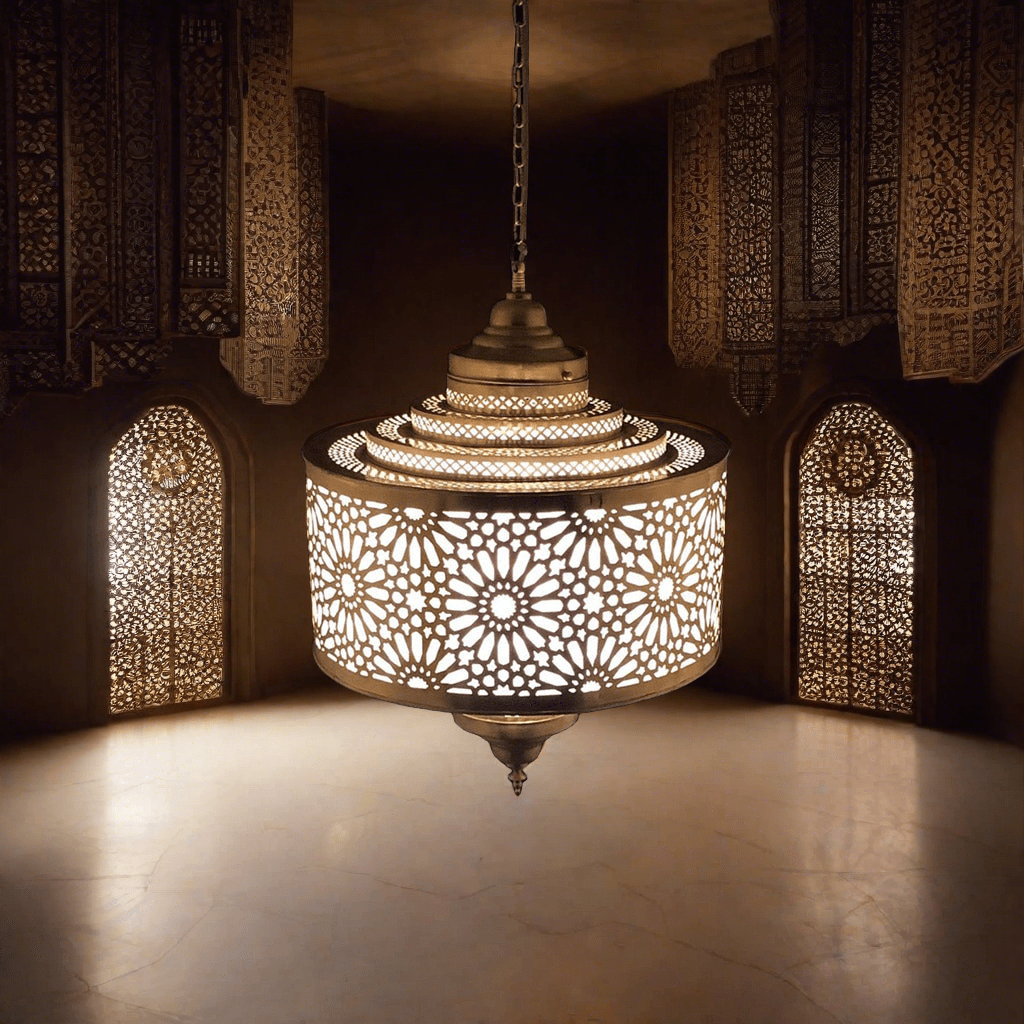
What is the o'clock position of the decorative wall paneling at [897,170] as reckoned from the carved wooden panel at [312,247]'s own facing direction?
The decorative wall paneling is roughly at 12 o'clock from the carved wooden panel.

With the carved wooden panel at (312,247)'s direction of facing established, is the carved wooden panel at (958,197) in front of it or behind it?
in front

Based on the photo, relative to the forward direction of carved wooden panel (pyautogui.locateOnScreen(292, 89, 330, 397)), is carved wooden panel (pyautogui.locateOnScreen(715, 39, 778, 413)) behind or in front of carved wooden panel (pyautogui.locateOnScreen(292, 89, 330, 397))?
in front

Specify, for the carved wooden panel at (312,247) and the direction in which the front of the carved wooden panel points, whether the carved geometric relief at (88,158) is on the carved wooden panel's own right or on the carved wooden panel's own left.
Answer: on the carved wooden panel's own right

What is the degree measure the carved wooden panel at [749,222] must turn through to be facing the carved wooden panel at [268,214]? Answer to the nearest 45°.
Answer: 0° — it already faces it

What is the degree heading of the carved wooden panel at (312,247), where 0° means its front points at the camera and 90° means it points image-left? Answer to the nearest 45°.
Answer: approximately 315°

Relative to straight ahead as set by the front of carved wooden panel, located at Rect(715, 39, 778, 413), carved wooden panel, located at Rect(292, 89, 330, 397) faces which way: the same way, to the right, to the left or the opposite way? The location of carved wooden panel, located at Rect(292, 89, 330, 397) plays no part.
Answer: to the left

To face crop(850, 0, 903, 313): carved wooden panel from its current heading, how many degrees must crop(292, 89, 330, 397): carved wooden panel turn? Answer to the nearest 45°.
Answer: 0° — it already faces it

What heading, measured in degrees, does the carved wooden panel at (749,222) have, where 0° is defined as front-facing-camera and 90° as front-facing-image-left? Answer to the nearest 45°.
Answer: approximately 45°
